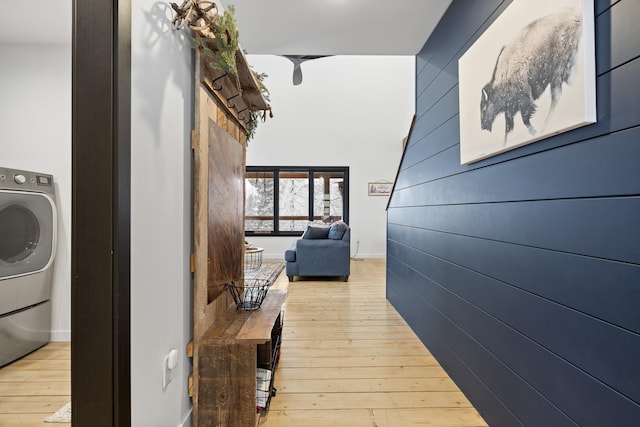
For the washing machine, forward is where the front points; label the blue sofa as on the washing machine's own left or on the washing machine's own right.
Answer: on the washing machine's own left

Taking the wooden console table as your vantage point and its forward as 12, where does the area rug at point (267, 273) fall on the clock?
The area rug is roughly at 9 o'clock from the wooden console table.

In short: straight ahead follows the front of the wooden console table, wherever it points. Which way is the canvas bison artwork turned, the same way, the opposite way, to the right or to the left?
the opposite way

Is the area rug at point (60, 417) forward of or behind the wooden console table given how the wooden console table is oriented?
behind

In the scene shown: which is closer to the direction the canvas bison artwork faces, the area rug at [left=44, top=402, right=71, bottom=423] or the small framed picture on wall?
the area rug

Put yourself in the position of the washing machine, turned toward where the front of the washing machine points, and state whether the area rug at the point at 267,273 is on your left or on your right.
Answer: on your left

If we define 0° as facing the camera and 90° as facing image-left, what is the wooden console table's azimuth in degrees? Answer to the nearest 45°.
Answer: approximately 270°

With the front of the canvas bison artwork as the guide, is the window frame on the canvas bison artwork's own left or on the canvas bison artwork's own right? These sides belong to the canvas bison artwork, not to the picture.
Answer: on the canvas bison artwork's own right
